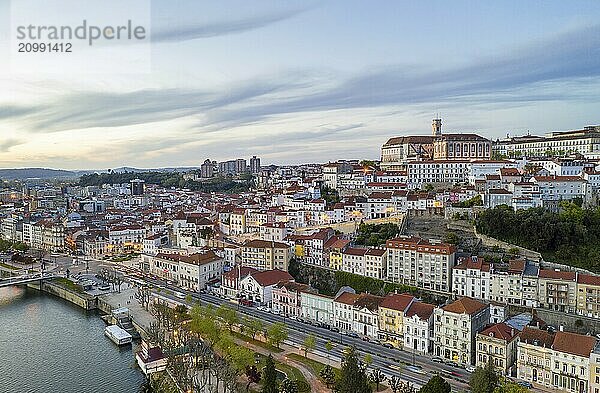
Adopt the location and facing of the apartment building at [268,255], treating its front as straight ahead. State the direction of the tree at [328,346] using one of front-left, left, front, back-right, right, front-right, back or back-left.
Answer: front-left

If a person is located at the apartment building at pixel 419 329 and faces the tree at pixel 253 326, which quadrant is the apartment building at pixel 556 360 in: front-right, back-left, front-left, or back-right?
back-left

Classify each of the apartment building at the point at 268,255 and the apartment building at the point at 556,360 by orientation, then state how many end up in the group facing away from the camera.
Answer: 0

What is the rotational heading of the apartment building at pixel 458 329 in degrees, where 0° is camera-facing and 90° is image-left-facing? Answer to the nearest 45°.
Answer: approximately 45°

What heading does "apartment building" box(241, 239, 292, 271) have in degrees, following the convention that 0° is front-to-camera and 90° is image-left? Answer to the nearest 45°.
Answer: approximately 45°

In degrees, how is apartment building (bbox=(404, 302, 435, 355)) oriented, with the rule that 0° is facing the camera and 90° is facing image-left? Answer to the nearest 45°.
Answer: approximately 45°

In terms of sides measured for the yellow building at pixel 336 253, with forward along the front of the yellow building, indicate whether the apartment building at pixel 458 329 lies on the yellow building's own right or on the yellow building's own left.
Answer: on the yellow building's own left

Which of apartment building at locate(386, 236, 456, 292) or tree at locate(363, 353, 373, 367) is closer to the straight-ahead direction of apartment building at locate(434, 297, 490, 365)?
the tree

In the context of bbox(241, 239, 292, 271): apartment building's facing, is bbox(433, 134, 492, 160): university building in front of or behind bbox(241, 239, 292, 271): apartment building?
behind

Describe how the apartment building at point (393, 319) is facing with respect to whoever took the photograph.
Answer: facing the viewer and to the left of the viewer

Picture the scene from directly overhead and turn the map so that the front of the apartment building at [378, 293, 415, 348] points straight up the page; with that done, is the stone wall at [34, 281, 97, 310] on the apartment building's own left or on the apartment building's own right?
on the apartment building's own right

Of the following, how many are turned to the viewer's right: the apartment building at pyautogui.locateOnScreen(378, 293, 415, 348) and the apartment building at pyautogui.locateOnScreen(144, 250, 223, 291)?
0

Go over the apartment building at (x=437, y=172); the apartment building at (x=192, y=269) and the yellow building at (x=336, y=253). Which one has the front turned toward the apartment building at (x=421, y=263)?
the apartment building at (x=437, y=172)

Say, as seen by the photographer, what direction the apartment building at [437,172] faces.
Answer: facing the viewer

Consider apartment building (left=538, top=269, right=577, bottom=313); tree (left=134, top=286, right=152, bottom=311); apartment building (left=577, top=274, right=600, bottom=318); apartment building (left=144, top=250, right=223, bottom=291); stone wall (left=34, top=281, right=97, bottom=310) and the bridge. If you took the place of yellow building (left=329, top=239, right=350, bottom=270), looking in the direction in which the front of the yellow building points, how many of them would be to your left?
2
